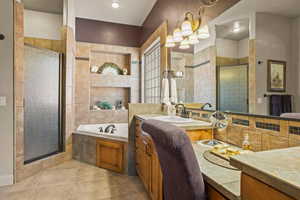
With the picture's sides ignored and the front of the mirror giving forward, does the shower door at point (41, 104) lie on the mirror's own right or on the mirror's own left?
on the mirror's own right

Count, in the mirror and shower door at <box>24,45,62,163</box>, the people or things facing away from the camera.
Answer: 0

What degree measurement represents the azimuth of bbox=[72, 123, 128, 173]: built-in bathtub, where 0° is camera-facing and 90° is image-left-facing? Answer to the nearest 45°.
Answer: approximately 45°

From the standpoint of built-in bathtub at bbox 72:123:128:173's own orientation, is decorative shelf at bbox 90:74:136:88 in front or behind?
behind

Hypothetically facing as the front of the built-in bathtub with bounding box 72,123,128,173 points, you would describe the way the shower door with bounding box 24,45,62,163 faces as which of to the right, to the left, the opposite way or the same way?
to the left

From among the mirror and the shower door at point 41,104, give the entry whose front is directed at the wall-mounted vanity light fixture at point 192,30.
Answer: the shower door

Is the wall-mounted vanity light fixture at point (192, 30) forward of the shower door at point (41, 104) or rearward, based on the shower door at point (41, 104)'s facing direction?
forward

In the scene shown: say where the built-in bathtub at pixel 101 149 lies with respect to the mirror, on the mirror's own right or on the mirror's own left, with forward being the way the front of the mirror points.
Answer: on the mirror's own right

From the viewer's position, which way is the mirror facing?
facing the viewer and to the left of the viewer

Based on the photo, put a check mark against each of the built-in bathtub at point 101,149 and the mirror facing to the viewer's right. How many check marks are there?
0

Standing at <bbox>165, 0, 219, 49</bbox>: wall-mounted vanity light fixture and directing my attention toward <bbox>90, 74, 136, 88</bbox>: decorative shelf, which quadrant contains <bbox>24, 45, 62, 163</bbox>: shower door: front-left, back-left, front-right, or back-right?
front-left

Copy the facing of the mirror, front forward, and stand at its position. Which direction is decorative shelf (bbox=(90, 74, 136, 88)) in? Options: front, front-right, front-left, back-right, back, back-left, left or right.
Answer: right

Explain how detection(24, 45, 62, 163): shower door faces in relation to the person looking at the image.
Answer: facing the viewer and to the right of the viewer

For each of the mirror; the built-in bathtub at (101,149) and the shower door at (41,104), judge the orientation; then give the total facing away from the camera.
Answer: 0
